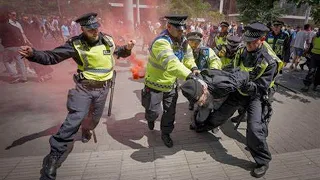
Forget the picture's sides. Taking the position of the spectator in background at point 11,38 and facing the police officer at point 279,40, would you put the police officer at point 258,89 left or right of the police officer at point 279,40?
right

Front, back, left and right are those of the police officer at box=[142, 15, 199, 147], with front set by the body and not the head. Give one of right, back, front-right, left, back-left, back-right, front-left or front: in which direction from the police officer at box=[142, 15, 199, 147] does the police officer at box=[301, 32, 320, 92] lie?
left

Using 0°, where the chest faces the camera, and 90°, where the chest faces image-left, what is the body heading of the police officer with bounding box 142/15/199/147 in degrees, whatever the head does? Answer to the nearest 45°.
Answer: approximately 315°

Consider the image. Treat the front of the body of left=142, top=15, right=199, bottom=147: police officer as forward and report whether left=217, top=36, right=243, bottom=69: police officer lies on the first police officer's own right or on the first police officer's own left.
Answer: on the first police officer's own left

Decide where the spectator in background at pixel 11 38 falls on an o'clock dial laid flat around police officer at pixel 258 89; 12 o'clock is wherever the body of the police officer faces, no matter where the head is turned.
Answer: The spectator in background is roughly at 2 o'clock from the police officer.

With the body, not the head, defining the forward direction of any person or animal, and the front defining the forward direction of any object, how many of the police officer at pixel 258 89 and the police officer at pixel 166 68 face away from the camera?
0

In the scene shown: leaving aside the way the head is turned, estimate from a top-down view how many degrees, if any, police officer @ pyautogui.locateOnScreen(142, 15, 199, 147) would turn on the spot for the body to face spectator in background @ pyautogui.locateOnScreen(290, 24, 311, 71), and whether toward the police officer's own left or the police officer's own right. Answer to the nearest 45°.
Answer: approximately 90° to the police officer's own left
